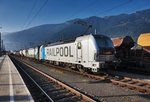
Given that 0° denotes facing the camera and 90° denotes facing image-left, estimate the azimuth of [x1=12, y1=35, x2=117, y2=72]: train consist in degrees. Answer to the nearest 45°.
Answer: approximately 315°
